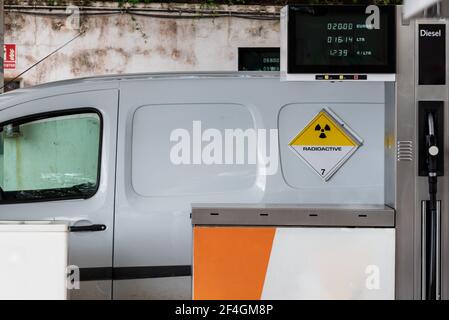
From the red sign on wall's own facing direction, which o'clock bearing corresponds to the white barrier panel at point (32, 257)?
The white barrier panel is roughly at 12 o'clock from the red sign on wall.

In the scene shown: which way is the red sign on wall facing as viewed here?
toward the camera

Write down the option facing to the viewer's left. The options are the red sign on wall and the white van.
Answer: the white van

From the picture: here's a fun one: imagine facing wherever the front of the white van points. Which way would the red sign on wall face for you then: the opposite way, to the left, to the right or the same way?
to the left

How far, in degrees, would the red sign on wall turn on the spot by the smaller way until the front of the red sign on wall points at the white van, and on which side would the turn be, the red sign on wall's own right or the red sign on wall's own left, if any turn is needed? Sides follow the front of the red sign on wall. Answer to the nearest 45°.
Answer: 0° — it already faces it

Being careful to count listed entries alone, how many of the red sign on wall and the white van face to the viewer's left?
1

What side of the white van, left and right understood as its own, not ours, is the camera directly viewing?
left

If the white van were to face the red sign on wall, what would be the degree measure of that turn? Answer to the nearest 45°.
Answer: approximately 45° to its right

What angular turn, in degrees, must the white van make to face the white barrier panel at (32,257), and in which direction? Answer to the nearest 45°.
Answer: approximately 90° to its left
